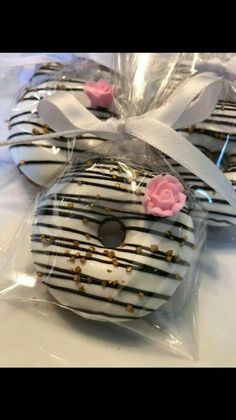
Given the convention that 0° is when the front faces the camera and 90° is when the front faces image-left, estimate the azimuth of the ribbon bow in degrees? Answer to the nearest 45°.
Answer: approximately 0°
